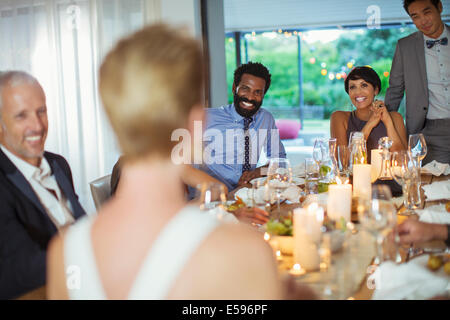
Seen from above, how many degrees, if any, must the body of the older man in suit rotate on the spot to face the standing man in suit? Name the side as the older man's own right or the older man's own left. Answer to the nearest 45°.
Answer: approximately 90° to the older man's own left

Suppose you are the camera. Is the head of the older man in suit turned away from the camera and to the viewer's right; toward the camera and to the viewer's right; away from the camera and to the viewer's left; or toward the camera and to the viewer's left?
toward the camera and to the viewer's right

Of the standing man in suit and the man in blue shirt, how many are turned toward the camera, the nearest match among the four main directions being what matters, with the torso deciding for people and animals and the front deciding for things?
2

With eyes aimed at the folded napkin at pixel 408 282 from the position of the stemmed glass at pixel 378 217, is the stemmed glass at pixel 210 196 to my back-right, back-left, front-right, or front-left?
back-right

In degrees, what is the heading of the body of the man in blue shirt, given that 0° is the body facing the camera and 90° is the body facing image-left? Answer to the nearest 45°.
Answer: approximately 0°

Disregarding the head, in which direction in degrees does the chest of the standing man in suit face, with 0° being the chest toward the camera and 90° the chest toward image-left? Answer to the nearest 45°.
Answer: approximately 0°

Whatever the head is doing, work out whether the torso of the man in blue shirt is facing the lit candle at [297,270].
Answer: yes

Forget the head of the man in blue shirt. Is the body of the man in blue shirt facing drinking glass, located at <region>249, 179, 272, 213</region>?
yes

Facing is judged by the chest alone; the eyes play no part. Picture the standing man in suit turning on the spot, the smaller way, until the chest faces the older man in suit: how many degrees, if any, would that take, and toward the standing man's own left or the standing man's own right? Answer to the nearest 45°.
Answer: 0° — they already face them

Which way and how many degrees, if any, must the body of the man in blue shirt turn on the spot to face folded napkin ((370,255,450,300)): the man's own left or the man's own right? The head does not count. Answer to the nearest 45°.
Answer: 0° — they already face it

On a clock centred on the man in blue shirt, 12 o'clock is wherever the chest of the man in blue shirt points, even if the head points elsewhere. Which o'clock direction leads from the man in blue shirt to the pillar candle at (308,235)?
The pillar candle is roughly at 12 o'clock from the man in blue shirt.
